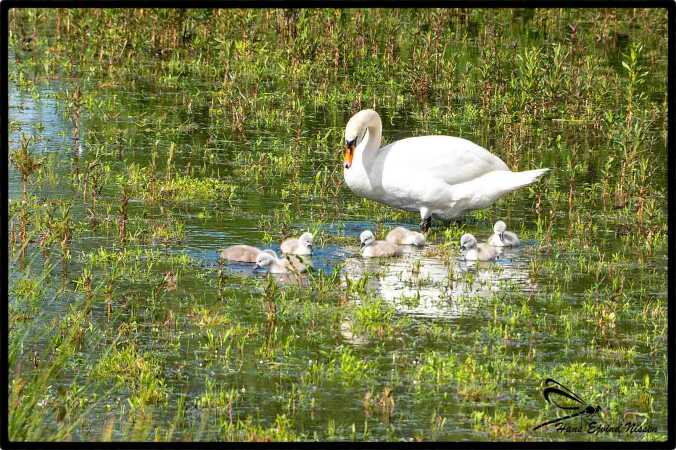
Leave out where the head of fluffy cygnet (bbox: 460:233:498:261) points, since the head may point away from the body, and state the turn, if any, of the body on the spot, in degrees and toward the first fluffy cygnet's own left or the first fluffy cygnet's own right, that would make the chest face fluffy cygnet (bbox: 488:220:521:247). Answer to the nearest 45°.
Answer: approximately 135° to the first fluffy cygnet's own right

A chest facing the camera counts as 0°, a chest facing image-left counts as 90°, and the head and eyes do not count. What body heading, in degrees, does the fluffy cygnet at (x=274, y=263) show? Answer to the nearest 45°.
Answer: approximately 90°

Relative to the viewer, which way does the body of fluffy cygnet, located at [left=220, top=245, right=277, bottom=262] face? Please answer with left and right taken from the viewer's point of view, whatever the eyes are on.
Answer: facing to the right of the viewer

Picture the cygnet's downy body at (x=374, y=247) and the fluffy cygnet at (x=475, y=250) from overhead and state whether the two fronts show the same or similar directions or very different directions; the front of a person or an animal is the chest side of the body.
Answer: same or similar directions

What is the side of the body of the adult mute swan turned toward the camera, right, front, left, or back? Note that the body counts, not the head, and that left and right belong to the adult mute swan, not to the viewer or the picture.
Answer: left

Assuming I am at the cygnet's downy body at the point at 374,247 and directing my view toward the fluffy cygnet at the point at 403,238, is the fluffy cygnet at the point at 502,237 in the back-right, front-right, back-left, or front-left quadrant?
front-right

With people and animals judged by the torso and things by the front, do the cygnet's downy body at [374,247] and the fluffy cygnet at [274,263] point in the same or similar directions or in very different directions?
same or similar directions

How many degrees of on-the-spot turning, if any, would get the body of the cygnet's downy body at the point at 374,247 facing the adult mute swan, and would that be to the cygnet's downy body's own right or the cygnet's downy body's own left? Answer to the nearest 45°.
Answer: approximately 135° to the cygnet's downy body's own right

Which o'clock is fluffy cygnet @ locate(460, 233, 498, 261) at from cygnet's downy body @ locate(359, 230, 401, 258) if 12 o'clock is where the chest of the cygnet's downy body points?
The fluffy cygnet is roughly at 6 o'clock from the cygnet's downy body.

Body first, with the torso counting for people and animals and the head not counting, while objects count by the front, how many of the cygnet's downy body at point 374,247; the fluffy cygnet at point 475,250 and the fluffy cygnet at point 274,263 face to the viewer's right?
0

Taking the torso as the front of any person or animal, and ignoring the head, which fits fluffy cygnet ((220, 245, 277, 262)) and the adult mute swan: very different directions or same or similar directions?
very different directions

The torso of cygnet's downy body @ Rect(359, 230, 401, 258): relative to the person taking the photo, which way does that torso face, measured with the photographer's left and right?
facing to the left of the viewer

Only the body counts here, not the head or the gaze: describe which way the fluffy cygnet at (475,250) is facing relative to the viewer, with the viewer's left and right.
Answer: facing to the left of the viewer
